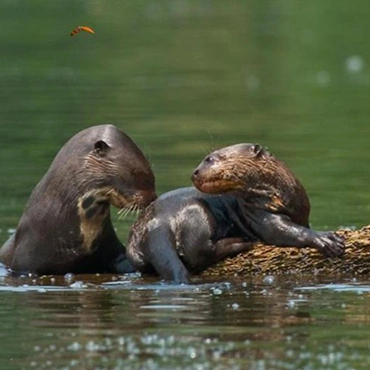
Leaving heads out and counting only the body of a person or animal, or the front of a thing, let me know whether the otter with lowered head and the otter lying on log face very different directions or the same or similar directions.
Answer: same or similar directions

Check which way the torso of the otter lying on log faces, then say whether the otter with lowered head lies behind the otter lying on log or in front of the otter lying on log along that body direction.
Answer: behind

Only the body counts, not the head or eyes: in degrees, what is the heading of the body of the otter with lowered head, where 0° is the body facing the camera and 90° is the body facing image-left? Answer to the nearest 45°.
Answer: approximately 270°

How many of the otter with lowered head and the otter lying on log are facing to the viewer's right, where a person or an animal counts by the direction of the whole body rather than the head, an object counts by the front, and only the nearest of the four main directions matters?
2

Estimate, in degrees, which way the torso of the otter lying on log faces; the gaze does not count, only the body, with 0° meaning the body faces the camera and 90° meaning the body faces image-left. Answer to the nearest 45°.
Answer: approximately 270°
